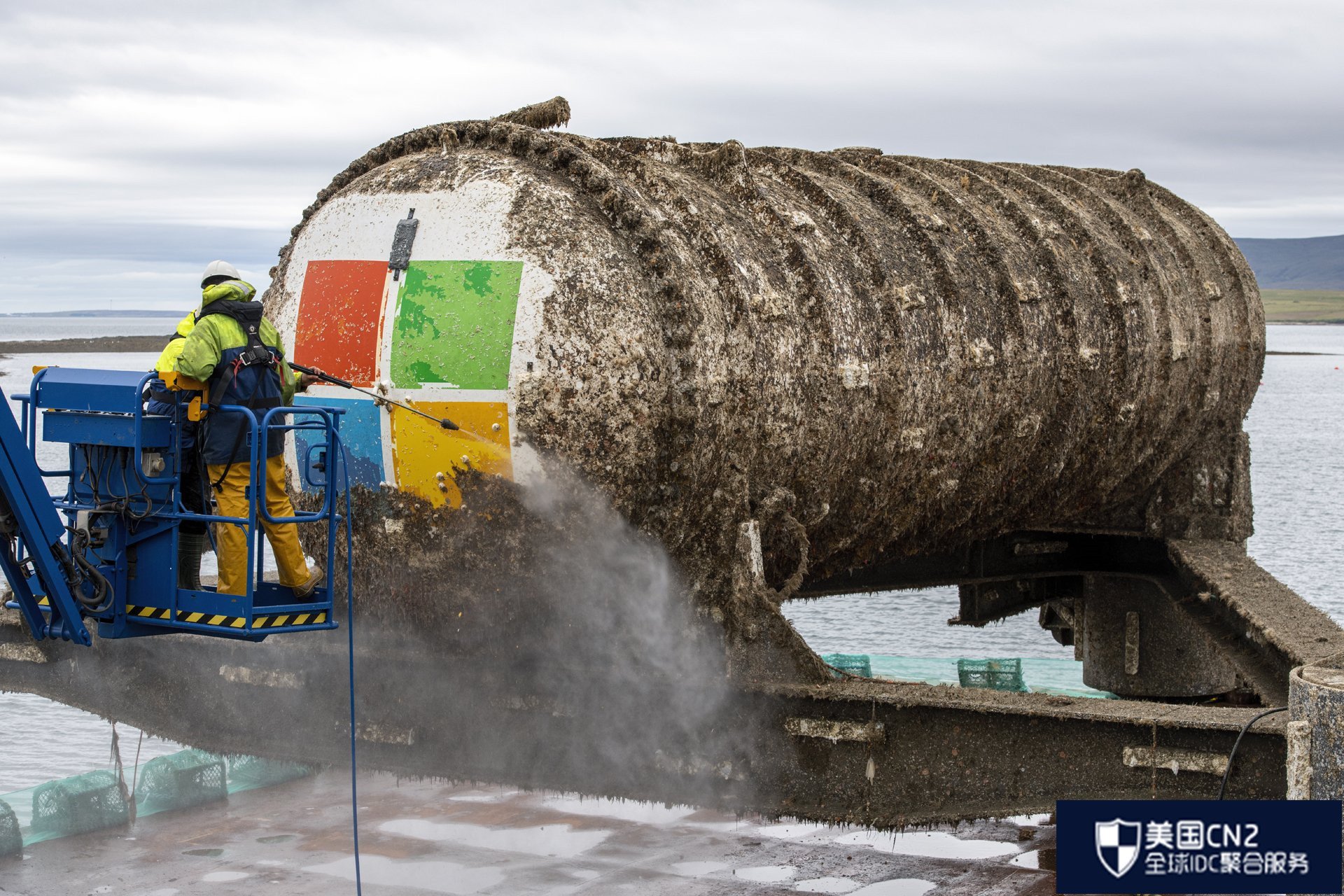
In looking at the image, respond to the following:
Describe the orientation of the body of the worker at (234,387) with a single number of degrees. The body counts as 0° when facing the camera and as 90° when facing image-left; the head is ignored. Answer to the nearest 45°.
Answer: approximately 225°

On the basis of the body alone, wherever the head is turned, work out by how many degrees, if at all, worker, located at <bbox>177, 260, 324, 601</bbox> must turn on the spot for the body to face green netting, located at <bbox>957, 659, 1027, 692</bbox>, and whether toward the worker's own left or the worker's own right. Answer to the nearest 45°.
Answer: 0° — they already face it

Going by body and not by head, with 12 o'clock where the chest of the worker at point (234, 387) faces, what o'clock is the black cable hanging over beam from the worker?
The black cable hanging over beam is roughly at 2 o'clock from the worker.
